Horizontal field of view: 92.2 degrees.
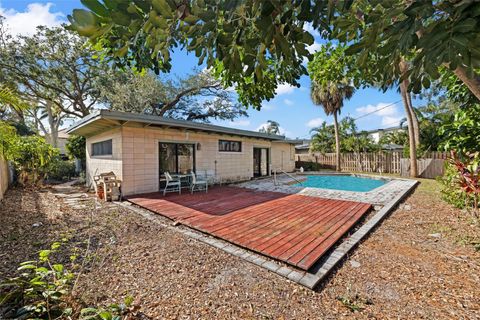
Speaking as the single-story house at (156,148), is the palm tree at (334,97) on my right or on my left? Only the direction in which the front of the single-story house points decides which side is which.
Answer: on my left

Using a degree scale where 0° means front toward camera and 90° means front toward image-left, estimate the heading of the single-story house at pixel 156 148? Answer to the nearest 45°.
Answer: approximately 315°

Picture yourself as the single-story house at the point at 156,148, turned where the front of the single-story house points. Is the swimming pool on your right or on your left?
on your left

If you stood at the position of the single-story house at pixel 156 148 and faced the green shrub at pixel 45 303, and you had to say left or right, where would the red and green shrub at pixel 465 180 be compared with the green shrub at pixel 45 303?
left

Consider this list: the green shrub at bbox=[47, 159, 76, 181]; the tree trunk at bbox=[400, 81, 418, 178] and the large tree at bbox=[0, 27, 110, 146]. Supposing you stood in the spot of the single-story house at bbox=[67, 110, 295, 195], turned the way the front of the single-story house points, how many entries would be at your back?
2

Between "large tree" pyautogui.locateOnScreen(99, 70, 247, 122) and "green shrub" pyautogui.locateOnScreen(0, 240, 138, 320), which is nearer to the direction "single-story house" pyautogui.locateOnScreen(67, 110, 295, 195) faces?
the green shrub

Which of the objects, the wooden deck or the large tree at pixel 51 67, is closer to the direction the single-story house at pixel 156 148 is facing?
the wooden deck

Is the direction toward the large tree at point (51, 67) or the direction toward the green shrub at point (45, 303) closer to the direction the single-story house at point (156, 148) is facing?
the green shrub

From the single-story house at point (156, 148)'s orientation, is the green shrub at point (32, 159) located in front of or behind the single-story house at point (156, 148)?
behind
